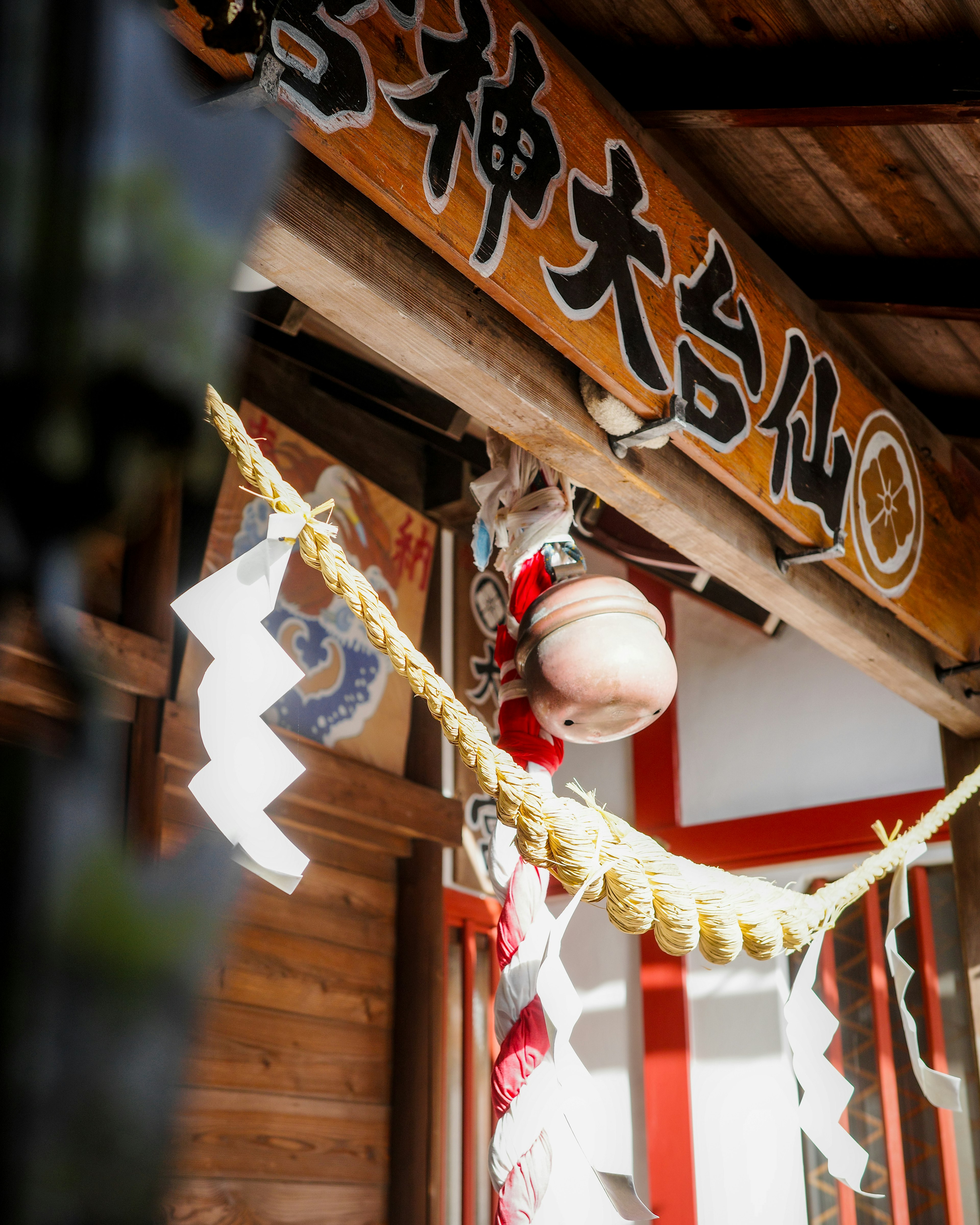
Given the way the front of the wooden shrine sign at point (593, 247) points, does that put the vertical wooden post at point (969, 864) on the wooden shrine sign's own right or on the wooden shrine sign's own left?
on the wooden shrine sign's own left

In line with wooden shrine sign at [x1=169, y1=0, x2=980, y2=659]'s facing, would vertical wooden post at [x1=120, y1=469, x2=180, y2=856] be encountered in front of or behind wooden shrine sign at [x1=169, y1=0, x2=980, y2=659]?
behind

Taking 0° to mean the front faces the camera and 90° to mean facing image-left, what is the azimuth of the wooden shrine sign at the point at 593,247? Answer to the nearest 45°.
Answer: approximately 315°

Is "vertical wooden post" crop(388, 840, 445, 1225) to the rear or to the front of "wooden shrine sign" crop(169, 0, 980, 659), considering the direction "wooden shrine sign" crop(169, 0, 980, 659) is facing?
to the rear

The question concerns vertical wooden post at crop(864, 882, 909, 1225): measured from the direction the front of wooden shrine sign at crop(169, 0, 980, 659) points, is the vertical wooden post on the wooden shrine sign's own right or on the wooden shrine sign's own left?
on the wooden shrine sign's own left

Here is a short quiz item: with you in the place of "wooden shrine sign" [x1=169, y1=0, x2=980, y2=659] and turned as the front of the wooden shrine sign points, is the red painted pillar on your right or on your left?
on your left
